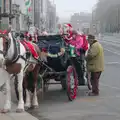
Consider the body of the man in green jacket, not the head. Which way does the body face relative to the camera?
to the viewer's left

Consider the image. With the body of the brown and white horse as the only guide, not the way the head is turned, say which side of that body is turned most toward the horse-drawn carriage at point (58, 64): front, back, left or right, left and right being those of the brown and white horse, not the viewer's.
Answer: back

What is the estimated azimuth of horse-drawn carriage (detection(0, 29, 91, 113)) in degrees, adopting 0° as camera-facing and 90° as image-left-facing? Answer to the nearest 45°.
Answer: approximately 45°

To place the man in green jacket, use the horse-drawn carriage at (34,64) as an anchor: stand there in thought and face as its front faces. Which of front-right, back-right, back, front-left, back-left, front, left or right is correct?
back

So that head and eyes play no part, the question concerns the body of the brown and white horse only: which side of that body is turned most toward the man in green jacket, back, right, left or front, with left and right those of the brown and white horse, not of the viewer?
back

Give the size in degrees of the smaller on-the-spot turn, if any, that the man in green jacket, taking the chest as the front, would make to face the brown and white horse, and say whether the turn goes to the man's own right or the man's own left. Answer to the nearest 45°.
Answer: approximately 45° to the man's own left
